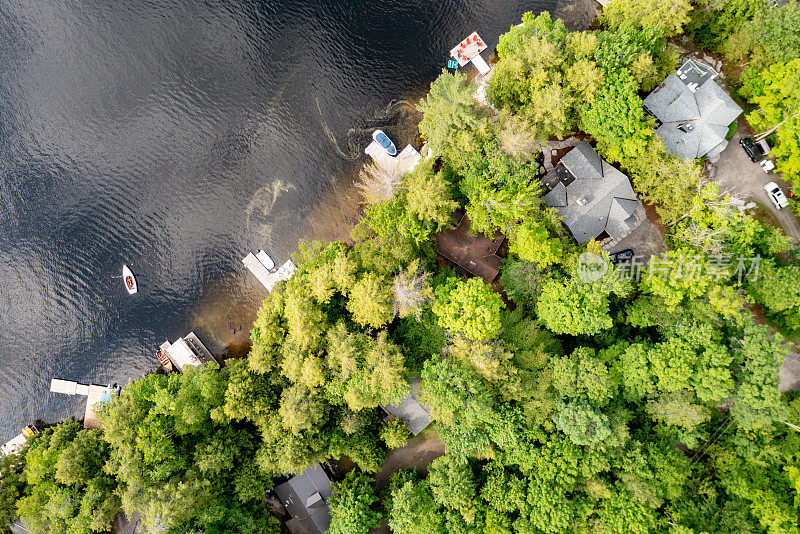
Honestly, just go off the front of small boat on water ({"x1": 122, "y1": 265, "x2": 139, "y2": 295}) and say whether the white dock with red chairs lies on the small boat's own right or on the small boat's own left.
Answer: on the small boat's own right

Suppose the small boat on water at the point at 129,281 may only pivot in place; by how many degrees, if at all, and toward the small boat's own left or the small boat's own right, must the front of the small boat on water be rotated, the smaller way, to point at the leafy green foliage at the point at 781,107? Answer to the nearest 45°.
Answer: approximately 135° to the small boat's own right

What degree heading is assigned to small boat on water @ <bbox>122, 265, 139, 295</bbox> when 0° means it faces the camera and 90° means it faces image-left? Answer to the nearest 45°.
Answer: approximately 180°

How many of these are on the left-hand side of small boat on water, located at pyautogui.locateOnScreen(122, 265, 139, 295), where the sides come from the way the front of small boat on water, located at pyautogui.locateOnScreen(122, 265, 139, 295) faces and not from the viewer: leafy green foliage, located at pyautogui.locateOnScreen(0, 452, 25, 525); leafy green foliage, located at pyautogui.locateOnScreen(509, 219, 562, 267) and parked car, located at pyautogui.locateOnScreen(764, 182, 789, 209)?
1

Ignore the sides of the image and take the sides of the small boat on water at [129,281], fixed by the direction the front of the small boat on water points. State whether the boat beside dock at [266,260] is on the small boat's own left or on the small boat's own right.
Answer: on the small boat's own right

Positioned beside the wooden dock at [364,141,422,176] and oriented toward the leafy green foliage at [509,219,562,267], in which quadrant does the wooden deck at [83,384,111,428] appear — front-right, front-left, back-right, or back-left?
back-right

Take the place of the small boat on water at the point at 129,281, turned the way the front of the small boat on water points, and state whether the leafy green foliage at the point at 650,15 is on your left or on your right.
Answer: on your right

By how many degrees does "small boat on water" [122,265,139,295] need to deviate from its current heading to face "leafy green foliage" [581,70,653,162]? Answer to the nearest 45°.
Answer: approximately 135° to its right

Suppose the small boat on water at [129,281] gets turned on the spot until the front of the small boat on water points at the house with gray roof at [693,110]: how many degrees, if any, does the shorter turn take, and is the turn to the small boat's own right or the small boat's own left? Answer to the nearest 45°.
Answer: approximately 135° to the small boat's own right

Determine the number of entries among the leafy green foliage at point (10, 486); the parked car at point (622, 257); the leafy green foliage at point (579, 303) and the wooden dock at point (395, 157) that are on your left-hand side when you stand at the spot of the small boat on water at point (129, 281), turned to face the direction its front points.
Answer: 1
